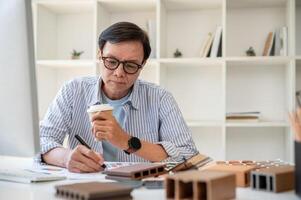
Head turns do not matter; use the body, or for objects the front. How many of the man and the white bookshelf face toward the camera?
2

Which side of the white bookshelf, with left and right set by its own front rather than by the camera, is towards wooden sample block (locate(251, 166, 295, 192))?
front

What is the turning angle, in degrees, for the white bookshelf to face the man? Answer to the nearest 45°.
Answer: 0° — it already faces them

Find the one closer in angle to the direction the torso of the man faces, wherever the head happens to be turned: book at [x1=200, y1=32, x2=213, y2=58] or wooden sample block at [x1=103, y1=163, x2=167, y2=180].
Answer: the wooden sample block

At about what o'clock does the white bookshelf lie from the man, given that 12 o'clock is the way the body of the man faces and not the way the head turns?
The white bookshelf is roughly at 7 o'clock from the man.

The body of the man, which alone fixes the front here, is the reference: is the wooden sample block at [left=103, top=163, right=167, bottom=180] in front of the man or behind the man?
in front

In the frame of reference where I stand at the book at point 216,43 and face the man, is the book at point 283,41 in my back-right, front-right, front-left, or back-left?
back-left

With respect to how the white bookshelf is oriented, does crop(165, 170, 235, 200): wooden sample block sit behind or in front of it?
in front

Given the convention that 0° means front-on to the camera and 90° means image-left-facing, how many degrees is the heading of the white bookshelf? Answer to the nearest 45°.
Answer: approximately 0°

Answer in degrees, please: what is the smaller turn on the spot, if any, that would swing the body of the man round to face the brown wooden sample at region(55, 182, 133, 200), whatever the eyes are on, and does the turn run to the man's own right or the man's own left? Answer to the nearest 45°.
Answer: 0° — they already face it

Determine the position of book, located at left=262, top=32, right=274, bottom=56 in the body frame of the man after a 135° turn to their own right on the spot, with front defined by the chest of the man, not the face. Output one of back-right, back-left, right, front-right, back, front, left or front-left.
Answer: right

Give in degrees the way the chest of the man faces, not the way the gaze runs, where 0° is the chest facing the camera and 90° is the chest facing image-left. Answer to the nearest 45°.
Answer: approximately 0°
